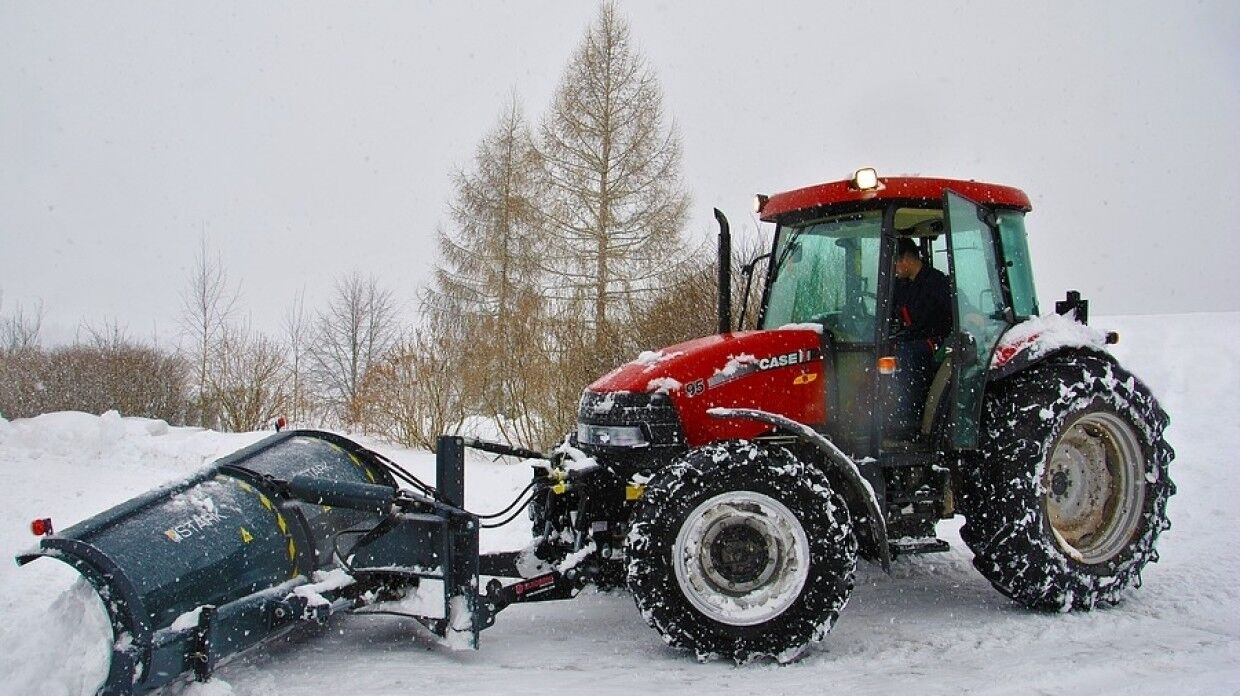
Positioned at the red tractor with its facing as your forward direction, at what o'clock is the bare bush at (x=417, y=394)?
The bare bush is roughly at 3 o'clock from the red tractor.

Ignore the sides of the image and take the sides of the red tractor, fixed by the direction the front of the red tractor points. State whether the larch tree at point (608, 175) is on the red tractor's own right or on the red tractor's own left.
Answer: on the red tractor's own right

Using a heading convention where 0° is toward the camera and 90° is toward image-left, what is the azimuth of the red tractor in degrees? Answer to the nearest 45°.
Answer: approximately 45°

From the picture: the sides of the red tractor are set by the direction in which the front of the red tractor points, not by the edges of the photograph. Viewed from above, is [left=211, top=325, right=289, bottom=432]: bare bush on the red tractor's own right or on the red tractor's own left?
on the red tractor's own right
